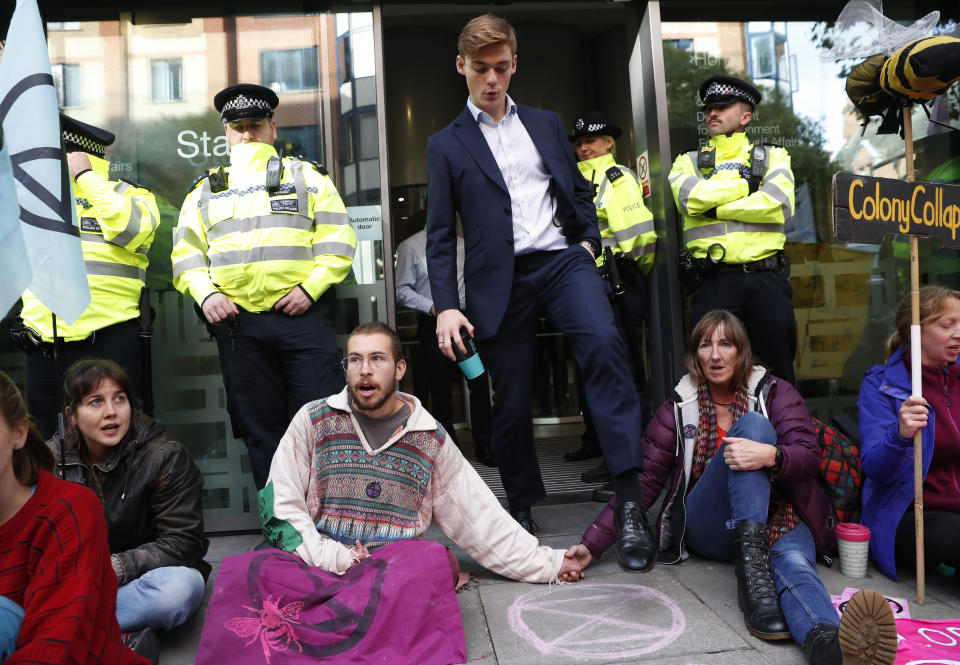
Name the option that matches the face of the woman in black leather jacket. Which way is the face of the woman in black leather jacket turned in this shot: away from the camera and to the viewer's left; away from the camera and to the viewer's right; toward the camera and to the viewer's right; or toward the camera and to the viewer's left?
toward the camera and to the viewer's right

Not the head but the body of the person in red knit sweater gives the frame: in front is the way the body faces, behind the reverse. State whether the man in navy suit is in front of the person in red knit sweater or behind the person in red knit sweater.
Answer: behind

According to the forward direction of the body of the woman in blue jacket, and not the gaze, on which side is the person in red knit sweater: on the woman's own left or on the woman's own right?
on the woman's own right

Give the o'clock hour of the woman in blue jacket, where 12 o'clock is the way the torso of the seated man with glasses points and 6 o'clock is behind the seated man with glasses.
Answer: The woman in blue jacket is roughly at 9 o'clock from the seated man with glasses.

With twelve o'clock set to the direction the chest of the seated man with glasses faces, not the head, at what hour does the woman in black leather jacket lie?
The woman in black leather jacket is roughly at 3 o'clock from the seated man with glasses.

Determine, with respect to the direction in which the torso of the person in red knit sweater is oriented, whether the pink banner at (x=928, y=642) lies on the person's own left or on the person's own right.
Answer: on the person's own left
